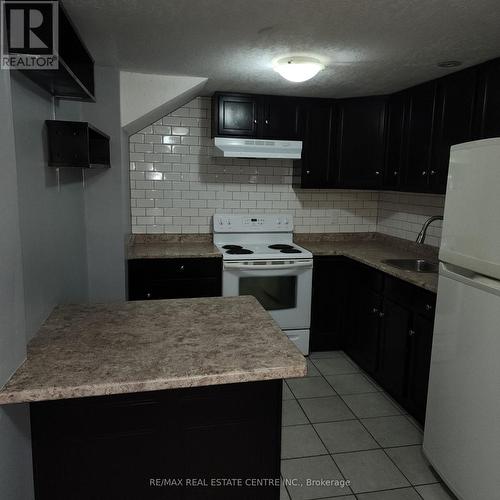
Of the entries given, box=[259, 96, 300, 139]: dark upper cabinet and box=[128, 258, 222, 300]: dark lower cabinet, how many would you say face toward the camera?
2

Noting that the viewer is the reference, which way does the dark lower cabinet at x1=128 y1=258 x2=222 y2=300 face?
facing the viewer

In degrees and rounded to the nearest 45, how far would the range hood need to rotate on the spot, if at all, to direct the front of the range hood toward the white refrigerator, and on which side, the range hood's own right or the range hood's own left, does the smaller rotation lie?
approximately 45° to the range hood's own left

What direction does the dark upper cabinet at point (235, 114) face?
toward the camera

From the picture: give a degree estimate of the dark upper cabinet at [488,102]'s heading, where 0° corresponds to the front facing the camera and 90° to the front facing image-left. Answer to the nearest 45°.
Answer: approximately 45°

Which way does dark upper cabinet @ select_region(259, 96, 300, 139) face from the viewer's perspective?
toward the camera

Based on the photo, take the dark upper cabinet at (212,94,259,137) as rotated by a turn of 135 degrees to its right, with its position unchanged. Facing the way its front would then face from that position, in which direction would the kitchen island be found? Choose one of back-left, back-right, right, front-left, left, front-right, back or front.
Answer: back-left

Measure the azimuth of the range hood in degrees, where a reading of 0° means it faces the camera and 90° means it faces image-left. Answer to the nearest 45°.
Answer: approximately 0°

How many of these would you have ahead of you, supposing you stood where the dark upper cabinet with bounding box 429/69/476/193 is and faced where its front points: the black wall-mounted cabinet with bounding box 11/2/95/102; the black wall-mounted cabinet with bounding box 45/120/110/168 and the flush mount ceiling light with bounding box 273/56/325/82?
3

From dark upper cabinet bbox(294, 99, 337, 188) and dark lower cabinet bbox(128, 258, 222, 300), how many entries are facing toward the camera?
2

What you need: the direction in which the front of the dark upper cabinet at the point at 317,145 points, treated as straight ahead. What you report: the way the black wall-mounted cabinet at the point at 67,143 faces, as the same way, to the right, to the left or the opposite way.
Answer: to the left

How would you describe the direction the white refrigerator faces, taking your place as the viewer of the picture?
facing the viewer and to the left of the viewer

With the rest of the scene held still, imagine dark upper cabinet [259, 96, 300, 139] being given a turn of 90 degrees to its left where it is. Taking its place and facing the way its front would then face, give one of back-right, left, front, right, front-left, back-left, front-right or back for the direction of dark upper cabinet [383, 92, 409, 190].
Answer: front

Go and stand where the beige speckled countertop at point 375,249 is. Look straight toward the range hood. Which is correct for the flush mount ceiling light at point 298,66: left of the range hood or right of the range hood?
left

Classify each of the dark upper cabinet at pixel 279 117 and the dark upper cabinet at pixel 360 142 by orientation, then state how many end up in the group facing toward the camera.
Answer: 2
